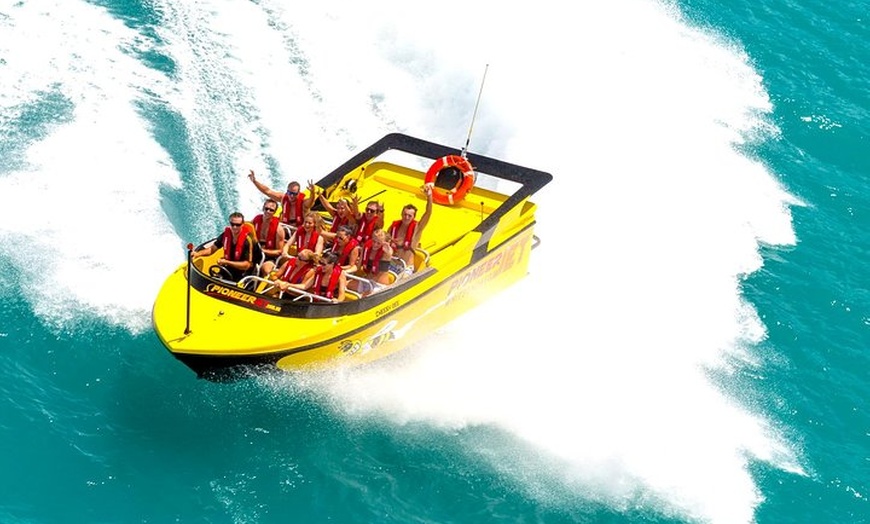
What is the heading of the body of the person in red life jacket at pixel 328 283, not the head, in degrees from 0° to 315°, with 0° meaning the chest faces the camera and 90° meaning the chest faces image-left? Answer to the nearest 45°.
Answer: approximately 45°

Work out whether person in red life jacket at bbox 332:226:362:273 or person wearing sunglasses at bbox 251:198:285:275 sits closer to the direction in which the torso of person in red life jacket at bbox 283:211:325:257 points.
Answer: the person wearing sunglasses

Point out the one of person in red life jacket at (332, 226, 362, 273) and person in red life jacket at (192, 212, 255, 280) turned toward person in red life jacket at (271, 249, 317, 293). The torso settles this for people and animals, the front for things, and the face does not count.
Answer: person in red life jacket at (332, 226, 362, 273)

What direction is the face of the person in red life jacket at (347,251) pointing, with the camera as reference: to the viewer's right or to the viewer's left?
to the viewer's left

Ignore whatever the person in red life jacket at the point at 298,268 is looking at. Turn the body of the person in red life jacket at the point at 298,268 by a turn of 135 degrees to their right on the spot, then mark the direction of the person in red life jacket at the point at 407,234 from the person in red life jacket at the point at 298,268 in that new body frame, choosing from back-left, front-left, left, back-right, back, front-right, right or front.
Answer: front-right

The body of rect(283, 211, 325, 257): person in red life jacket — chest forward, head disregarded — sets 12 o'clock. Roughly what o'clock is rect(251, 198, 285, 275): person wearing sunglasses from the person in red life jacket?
The person wearing sunglasses is roughly at 2 o'clock from the person in red life jacket.

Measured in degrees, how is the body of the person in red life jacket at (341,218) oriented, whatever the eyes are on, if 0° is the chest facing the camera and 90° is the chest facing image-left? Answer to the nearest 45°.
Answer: approximately 45°

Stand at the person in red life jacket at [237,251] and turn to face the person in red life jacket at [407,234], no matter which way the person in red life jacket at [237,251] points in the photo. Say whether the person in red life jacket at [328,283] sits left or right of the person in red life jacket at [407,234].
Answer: right

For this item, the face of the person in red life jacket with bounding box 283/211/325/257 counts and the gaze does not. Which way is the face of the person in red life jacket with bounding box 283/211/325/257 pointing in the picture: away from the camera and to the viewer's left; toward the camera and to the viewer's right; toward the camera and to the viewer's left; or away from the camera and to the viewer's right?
toward the camera and to the viewer's left
